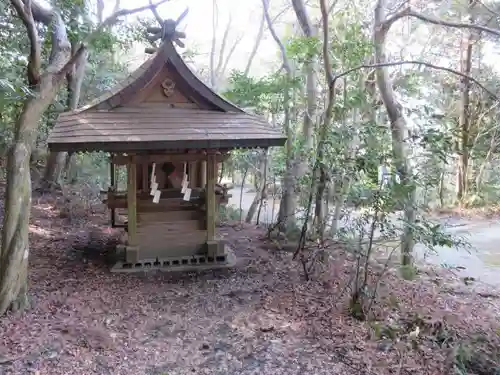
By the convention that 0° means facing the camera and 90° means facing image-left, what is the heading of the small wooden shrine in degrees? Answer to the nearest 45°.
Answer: approximately 0°

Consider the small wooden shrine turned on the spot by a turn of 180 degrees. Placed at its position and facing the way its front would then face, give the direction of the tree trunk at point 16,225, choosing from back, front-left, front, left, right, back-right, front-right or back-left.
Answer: back-left
